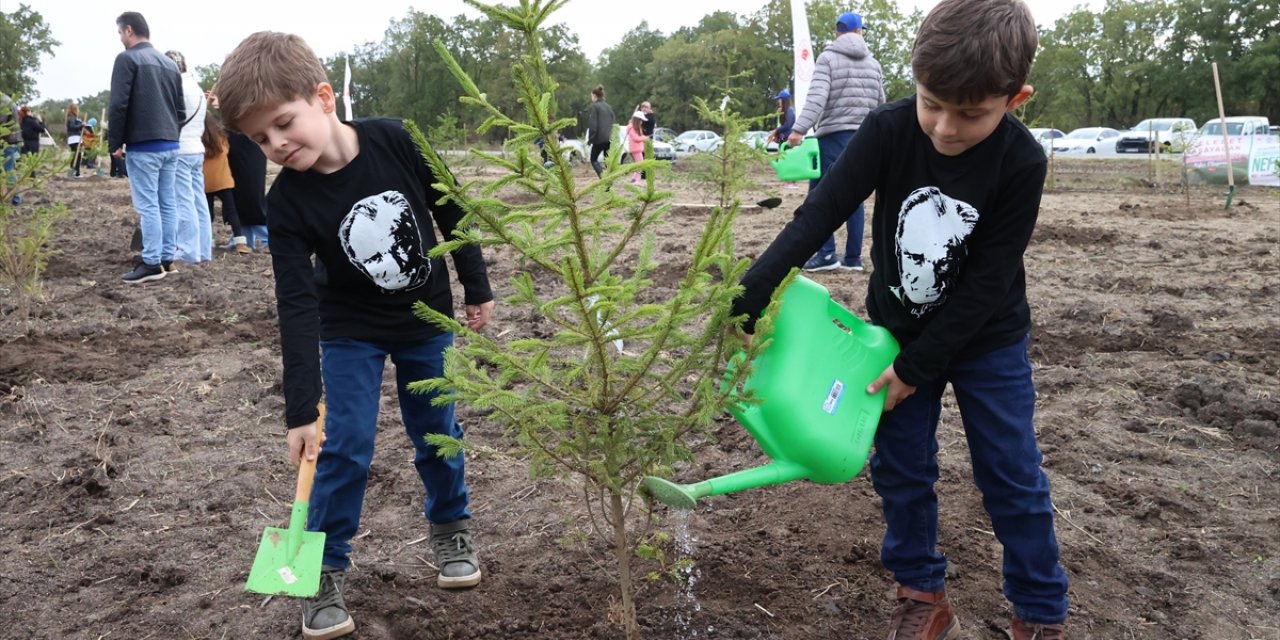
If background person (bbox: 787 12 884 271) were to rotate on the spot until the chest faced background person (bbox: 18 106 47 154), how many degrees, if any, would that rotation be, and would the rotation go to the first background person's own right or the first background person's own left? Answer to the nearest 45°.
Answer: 0° — they already face them

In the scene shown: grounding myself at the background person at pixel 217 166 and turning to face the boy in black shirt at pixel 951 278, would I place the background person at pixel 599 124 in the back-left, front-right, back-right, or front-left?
back-left

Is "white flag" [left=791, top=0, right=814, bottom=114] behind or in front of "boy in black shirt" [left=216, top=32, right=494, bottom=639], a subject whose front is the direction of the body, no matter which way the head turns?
behind

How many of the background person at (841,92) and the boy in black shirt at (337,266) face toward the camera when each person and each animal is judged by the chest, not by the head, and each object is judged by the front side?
1

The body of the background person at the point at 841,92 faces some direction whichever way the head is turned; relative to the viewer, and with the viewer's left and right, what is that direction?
facing away from the viewer and to the left of the viewer

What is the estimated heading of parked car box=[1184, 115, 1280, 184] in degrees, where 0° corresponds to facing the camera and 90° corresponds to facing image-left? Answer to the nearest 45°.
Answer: approximately 45°

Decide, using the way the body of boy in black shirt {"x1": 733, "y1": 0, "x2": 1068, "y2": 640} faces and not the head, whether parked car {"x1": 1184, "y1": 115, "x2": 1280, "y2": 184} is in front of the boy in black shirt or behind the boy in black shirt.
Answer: behind

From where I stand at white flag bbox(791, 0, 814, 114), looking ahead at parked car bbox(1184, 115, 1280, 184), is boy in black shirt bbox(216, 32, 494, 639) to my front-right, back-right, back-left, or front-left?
back-right
